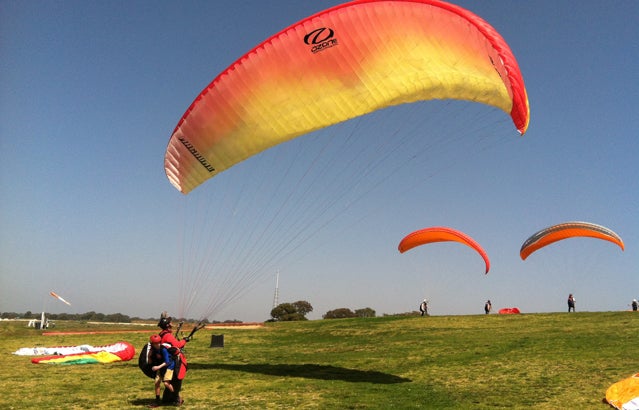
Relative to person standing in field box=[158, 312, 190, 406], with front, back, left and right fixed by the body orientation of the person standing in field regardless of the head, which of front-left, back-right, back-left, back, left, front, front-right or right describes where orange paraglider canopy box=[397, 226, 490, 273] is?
front-left

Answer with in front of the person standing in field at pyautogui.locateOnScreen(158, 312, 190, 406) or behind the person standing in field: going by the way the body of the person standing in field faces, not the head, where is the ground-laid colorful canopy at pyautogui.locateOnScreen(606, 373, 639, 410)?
in front

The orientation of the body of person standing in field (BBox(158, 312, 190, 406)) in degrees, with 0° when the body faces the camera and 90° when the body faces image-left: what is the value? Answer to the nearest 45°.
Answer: approximately 270°

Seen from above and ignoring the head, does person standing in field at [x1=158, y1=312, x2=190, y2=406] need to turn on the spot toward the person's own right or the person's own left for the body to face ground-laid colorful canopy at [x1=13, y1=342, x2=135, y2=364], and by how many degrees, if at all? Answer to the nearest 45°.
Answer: approximately 90° to the person's own left

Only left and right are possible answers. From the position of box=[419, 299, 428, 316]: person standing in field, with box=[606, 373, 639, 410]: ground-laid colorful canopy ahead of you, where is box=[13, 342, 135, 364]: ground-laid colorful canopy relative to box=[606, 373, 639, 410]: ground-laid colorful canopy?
right

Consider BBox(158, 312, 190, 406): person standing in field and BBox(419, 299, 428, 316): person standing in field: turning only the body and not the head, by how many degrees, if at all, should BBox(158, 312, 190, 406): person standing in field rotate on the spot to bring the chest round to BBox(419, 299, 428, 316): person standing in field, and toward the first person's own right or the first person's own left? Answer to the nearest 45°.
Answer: approximately 45° to the first person's own left
